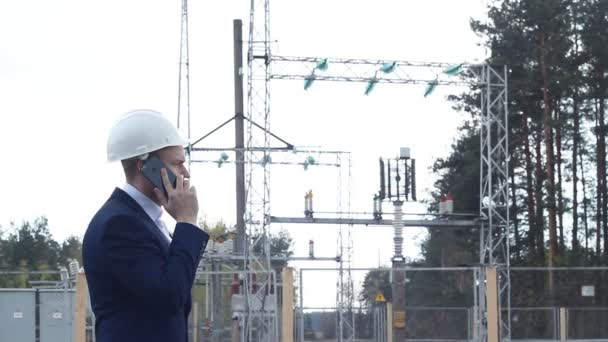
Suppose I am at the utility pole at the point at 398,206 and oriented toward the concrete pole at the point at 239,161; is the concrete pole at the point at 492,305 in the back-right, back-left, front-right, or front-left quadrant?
back-left

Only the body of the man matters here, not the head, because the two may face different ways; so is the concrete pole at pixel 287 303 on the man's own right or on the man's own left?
on the man's own left

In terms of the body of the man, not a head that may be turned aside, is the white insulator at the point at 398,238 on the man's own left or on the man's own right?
on the man's own left

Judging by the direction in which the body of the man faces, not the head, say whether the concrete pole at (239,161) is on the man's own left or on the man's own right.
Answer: on the man's own left

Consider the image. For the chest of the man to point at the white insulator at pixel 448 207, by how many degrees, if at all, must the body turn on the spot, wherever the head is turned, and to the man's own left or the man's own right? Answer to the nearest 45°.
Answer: approximately 90° to the man's own left

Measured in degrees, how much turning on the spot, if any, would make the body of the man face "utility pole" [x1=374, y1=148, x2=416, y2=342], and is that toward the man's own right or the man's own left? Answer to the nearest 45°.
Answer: approximately 90° to the man's own left

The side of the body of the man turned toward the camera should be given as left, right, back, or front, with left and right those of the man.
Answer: right

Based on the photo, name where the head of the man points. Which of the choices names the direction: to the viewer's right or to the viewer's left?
to the viewer's right
